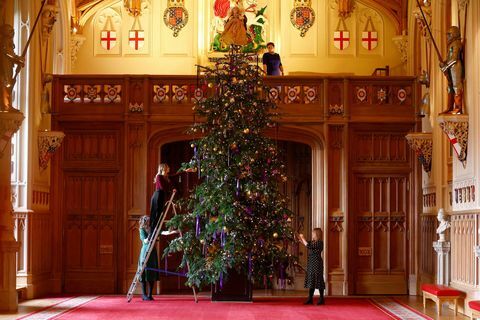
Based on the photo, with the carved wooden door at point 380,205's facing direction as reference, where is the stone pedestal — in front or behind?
in front

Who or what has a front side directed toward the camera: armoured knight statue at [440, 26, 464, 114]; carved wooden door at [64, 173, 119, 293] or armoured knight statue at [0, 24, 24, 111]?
the carved wooden door

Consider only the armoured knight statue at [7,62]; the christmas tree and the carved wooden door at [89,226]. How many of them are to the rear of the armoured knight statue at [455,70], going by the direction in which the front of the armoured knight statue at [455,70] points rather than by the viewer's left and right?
0

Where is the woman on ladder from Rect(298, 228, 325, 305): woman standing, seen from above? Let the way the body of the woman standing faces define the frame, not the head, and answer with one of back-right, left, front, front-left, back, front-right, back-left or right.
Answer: front

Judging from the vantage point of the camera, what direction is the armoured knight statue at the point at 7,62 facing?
facing to the right of the viewer

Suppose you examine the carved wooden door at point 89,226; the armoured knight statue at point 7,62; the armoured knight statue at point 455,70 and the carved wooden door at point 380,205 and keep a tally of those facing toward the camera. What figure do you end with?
2

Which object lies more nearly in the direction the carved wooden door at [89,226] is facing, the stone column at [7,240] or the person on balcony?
the stone column

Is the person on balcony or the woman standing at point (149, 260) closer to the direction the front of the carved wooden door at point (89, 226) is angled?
the woman standing

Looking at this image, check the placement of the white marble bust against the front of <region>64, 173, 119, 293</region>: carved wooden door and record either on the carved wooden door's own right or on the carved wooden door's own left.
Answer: on the carved wooden door's own left

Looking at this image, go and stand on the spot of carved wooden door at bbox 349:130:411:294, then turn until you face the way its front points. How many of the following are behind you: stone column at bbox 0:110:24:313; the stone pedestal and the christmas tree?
0

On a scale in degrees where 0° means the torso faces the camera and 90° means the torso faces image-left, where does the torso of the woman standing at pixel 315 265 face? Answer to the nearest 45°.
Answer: approximately 90°

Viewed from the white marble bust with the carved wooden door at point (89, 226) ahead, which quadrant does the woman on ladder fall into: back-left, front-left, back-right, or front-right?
front-left

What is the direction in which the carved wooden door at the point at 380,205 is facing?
toward the camera

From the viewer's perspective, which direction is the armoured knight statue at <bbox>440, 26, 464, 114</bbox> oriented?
to the viewer's left

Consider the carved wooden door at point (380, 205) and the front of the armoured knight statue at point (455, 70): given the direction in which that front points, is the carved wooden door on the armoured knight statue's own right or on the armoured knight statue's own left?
on the armoured knight statue's own right

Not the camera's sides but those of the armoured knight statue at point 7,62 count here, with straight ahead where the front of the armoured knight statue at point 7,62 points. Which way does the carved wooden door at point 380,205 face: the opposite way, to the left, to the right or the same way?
to the right
